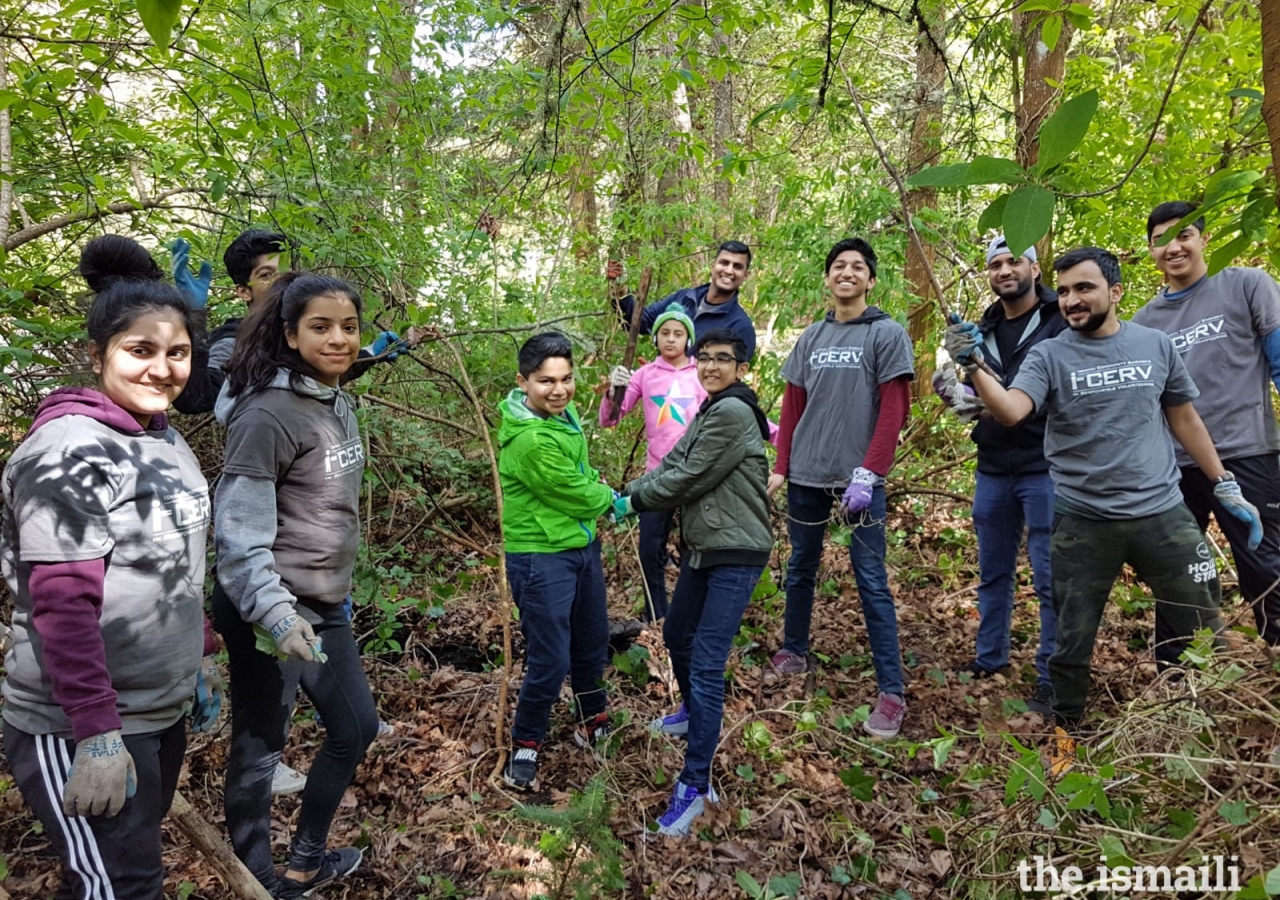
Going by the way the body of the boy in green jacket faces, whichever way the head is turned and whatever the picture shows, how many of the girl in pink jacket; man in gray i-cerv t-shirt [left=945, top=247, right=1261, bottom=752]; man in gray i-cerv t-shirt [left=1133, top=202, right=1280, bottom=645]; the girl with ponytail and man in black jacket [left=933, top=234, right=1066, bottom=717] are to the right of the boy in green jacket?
1

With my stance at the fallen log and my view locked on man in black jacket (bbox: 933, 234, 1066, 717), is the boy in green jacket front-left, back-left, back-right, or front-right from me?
front-left

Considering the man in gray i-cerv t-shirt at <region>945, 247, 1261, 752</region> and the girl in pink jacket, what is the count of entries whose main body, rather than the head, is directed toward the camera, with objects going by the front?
2

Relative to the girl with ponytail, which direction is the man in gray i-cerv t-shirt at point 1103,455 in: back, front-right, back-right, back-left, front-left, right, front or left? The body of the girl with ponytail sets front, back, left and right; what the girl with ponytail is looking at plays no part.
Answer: front-left

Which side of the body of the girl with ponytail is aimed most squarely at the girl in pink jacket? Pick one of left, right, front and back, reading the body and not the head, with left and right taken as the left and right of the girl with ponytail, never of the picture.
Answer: left

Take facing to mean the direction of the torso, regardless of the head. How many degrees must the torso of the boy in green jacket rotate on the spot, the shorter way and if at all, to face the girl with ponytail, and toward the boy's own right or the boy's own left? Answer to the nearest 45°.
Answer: approximately 90° to the boy's own right

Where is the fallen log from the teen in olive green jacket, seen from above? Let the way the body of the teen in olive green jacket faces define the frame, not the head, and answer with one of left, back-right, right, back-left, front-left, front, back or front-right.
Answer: front

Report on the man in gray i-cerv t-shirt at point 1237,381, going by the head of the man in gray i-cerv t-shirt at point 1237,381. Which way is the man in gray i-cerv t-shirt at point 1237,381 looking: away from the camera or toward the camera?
toward the camera

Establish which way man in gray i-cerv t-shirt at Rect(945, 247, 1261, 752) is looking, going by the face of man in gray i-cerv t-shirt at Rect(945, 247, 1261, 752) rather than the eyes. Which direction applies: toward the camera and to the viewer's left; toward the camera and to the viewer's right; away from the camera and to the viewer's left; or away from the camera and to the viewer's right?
toward the camera and to the viewer's left

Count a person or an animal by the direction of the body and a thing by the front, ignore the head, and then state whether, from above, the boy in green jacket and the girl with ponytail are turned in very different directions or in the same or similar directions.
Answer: same or similar directions

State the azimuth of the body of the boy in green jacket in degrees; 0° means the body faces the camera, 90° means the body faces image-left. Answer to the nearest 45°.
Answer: approximately 315°

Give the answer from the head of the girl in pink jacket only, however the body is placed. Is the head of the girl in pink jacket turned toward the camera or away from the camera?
toward the camera

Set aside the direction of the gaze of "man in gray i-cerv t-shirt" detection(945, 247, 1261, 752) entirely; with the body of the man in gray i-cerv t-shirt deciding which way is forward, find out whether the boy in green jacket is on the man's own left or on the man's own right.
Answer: on the man's own right

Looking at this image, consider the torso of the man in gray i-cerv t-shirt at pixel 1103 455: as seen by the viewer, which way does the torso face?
toward the camera
